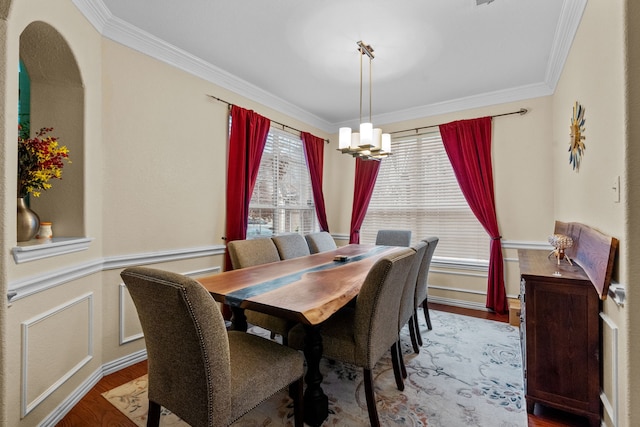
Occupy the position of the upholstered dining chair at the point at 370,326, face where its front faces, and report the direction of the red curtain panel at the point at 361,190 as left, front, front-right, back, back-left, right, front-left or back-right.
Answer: front-right

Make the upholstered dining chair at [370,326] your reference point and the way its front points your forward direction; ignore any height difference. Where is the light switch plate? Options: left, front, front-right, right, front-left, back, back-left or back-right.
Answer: back-right

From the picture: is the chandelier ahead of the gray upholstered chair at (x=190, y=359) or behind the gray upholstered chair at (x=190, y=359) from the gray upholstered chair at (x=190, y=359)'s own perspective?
ahead

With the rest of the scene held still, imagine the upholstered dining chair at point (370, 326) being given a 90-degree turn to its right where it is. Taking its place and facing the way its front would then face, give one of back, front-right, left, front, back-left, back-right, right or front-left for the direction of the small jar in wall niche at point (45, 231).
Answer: back-left

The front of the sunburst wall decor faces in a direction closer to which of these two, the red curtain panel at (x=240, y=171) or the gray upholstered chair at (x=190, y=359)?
the red curtain panel

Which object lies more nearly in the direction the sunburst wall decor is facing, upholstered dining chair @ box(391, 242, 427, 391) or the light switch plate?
the upholstered dining chair

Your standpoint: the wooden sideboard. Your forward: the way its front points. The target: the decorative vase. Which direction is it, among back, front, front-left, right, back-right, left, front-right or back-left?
front-left

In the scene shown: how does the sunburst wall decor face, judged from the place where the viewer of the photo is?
facing to the left of the viewer

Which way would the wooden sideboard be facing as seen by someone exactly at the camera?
facing to the left of the viewer

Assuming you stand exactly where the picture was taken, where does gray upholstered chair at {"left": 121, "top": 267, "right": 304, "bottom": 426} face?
facing away from the viewer and to the right of the viewer

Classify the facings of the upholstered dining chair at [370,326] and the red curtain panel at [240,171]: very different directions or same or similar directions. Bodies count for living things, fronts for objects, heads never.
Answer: very different directions

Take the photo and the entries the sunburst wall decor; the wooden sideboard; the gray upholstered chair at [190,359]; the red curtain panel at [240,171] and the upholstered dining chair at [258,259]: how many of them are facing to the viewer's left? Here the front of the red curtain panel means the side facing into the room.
2

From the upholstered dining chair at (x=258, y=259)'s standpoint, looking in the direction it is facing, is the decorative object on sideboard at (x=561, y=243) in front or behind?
in front
